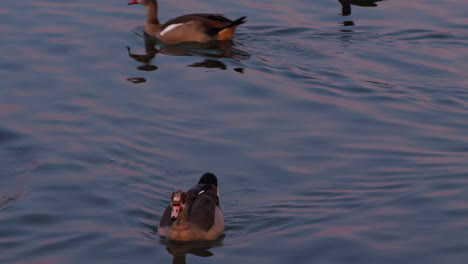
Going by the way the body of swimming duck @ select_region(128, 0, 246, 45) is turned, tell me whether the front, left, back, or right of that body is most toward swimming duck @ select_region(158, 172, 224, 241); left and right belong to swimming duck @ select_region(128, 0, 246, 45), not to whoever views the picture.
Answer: left

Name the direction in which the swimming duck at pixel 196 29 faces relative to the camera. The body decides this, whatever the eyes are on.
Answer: to the viewer's left
